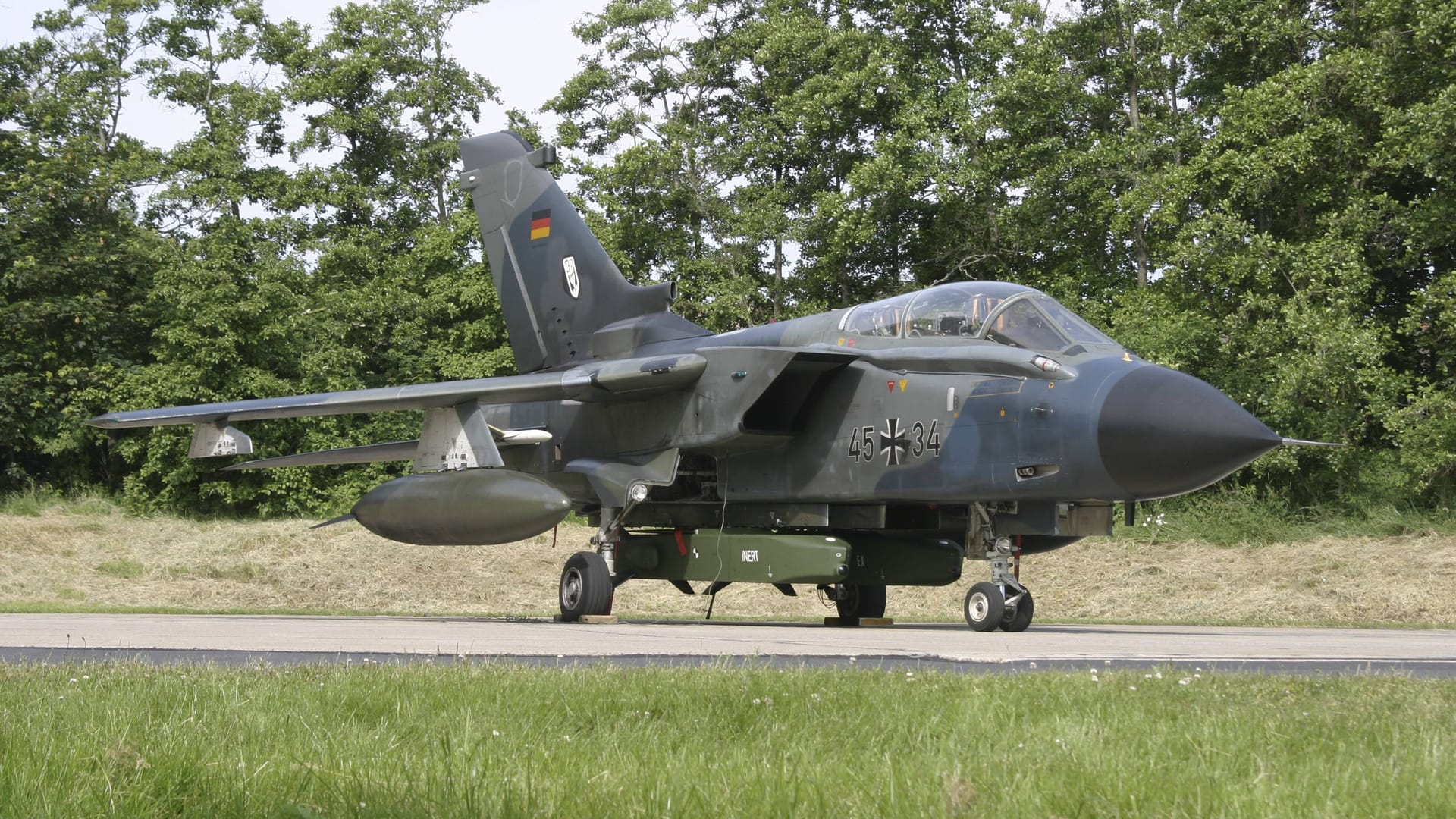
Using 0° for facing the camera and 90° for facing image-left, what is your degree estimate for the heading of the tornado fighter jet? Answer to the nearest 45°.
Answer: approximately 315°

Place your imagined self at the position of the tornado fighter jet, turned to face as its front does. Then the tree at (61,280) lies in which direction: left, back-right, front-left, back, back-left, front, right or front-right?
back
